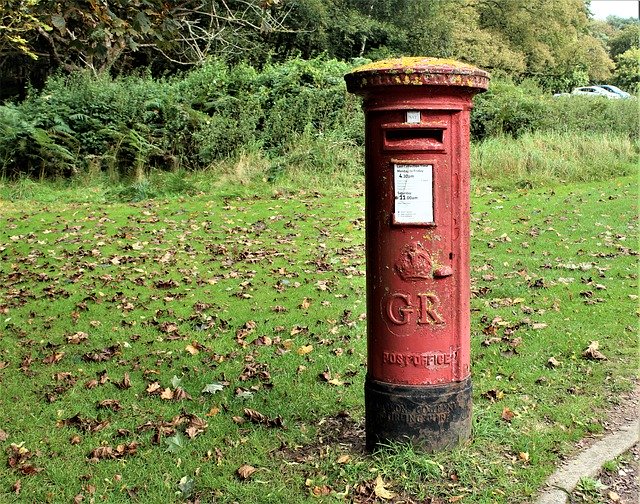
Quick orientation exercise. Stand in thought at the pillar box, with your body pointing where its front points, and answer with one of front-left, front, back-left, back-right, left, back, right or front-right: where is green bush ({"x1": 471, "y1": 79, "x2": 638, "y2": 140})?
back

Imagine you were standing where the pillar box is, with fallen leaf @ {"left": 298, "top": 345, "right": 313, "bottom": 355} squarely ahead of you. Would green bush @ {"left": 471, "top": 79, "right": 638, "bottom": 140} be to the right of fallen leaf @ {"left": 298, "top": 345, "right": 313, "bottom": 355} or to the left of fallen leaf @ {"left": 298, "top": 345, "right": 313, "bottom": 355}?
right

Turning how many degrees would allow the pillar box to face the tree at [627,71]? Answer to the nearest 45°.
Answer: approximately 180°

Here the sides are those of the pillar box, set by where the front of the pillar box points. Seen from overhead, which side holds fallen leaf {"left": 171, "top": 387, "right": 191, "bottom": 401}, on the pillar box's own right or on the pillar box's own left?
on the pillar box's own right

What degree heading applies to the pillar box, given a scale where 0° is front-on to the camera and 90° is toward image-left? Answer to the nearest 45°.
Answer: approximately 0°

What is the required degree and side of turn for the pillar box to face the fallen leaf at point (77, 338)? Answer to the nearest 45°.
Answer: approximately 135° to its right

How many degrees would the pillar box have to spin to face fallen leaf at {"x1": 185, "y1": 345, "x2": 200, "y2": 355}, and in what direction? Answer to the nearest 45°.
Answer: approximately 135° to its right

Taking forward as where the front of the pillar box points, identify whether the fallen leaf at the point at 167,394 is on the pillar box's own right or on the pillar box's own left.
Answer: on the pillar box's own right

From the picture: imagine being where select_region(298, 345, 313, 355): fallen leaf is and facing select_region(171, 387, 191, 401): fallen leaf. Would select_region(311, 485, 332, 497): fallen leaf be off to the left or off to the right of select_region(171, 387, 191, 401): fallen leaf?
left

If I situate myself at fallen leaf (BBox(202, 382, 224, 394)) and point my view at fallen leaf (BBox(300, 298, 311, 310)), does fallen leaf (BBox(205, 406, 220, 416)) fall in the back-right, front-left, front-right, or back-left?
back-right

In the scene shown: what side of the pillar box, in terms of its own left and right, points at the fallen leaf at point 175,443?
right

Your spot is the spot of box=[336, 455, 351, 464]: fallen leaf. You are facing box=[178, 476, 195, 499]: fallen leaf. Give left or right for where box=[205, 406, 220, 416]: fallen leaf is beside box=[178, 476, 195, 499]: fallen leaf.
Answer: right

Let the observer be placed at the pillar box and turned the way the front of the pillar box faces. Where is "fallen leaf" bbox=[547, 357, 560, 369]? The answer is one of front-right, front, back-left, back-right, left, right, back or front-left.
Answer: back-left

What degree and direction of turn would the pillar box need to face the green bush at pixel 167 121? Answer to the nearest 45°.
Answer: approximately 135° to its right

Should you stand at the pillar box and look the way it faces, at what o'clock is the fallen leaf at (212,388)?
The fallen leaf is roughly at 4 o'clock from the pillar box.
